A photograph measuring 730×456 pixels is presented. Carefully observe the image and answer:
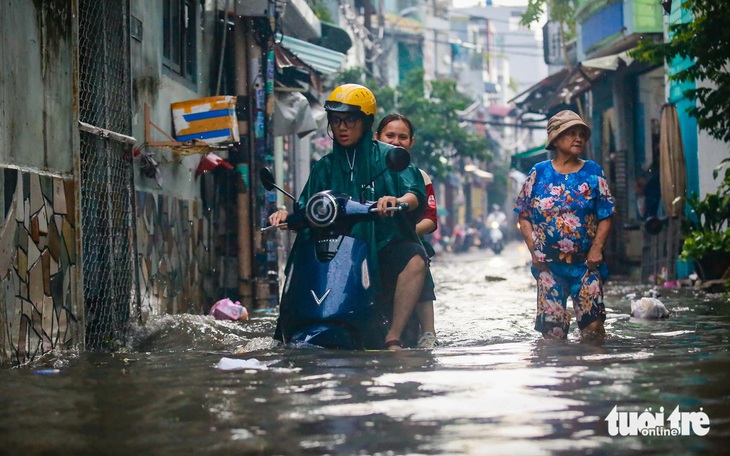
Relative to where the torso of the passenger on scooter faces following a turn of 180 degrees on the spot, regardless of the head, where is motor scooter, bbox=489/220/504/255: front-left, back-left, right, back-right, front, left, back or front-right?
front

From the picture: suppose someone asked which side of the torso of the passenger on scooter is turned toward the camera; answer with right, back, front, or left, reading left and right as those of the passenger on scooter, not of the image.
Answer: front

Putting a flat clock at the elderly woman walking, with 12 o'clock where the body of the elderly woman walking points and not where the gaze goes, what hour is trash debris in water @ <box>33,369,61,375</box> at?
The trash debris in water is roughly at 2 o'clock from the elderly woman walking.

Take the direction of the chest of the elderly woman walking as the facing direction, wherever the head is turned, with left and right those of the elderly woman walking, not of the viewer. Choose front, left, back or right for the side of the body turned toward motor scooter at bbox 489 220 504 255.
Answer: back

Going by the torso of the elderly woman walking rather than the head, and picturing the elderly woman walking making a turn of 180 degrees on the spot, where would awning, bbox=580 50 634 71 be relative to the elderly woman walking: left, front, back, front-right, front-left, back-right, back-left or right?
front

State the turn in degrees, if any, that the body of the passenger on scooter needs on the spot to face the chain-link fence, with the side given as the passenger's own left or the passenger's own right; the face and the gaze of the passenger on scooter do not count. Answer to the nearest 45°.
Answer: approximately 90° to the passenger's own right

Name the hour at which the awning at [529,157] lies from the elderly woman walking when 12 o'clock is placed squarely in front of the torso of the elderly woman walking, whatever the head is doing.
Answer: The awning is roughly at 6 o'clock from the elderly woman walking.

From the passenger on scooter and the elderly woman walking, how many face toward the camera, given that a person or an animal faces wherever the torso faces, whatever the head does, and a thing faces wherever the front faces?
2

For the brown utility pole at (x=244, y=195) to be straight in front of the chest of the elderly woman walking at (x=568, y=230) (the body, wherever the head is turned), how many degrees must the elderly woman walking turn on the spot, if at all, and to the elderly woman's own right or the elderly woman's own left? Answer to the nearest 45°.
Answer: approximately 135° to the elderly woman's own right

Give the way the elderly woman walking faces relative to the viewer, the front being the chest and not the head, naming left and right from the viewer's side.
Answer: facing the viewer

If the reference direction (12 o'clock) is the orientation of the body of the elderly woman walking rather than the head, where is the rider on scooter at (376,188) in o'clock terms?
The rider on scooter is roughly at 2 o'clock from the elderly woman walking.

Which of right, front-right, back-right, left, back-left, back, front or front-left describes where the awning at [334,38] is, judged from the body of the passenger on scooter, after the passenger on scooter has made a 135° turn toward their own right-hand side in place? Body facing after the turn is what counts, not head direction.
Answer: front-right
